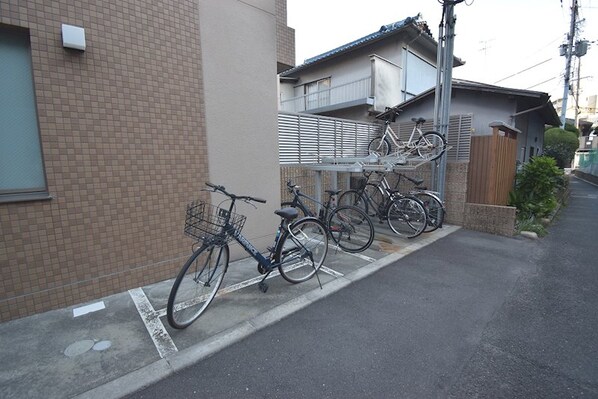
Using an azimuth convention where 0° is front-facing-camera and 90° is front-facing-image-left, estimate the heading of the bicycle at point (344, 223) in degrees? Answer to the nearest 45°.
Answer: approximately 135°

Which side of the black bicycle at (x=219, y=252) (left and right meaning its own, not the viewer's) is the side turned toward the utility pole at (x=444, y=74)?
back

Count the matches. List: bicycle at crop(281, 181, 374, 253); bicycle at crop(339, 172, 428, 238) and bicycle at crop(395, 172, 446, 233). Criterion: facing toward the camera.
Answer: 0

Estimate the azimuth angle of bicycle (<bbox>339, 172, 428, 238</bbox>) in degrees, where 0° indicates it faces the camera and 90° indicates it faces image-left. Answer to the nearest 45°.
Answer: approximately 135°

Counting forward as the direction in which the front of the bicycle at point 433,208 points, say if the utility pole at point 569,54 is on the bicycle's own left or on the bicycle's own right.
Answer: on the bicycle's own right

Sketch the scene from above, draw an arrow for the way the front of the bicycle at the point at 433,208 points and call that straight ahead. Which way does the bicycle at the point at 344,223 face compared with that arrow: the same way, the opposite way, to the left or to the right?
the same way

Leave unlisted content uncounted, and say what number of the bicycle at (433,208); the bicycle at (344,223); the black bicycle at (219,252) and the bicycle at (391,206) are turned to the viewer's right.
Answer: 0

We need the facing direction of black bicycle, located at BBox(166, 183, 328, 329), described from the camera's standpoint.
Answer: facing the viewer and to the left of the viewer

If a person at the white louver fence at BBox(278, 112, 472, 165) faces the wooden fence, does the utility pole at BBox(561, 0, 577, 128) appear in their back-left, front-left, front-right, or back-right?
front-left

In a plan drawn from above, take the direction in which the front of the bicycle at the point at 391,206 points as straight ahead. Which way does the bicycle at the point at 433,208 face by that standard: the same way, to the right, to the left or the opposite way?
the same way

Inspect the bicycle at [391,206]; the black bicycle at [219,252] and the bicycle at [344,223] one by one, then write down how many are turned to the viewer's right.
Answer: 0

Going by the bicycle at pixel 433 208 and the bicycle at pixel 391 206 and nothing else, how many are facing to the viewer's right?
0

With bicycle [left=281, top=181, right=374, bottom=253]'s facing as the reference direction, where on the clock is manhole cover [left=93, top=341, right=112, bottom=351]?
The manhole cover is roughly at 9 o'clock from the bicycle.

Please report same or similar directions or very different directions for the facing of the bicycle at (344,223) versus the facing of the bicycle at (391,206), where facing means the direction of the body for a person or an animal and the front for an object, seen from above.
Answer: same or similar directions

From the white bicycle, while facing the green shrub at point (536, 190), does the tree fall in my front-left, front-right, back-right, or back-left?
front-left

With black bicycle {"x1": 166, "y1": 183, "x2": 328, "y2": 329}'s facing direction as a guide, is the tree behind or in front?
behind
